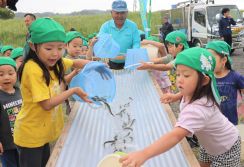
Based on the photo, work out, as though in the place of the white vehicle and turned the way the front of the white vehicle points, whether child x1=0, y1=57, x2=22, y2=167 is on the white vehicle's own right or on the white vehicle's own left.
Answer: on the white vehicle's own right

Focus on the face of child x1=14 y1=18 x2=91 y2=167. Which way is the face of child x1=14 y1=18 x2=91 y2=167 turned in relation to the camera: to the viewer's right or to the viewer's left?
to the viewer's right

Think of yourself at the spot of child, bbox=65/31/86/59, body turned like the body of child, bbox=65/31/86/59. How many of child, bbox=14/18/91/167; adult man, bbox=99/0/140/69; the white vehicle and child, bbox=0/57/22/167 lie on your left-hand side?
2

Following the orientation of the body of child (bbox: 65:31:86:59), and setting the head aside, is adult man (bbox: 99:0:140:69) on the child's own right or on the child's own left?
on the child's own left

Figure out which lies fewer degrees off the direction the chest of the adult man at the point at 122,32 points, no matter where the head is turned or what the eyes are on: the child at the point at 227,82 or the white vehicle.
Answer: the child

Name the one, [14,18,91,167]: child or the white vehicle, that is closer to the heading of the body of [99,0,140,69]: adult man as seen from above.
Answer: the child

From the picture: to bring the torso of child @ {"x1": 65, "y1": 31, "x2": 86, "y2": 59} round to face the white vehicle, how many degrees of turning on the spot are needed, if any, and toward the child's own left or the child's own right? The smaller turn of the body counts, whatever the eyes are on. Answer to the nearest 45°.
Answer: approximately 90° to the child's own left

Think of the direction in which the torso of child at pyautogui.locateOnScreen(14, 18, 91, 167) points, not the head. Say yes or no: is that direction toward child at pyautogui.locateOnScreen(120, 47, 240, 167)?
yes
